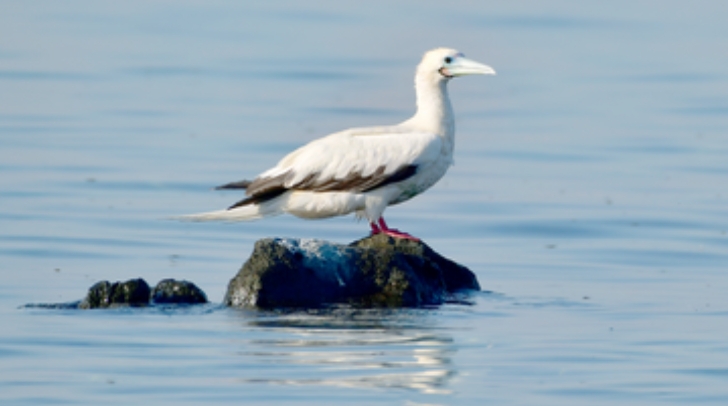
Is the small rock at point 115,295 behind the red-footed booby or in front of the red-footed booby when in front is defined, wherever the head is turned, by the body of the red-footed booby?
behind

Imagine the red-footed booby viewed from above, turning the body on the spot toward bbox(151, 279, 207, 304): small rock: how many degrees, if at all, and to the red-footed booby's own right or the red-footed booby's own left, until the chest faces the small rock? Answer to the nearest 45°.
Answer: approximately 135° to the red-footed booby's own right

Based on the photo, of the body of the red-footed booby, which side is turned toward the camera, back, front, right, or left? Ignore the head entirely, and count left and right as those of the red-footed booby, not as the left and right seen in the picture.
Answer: right
